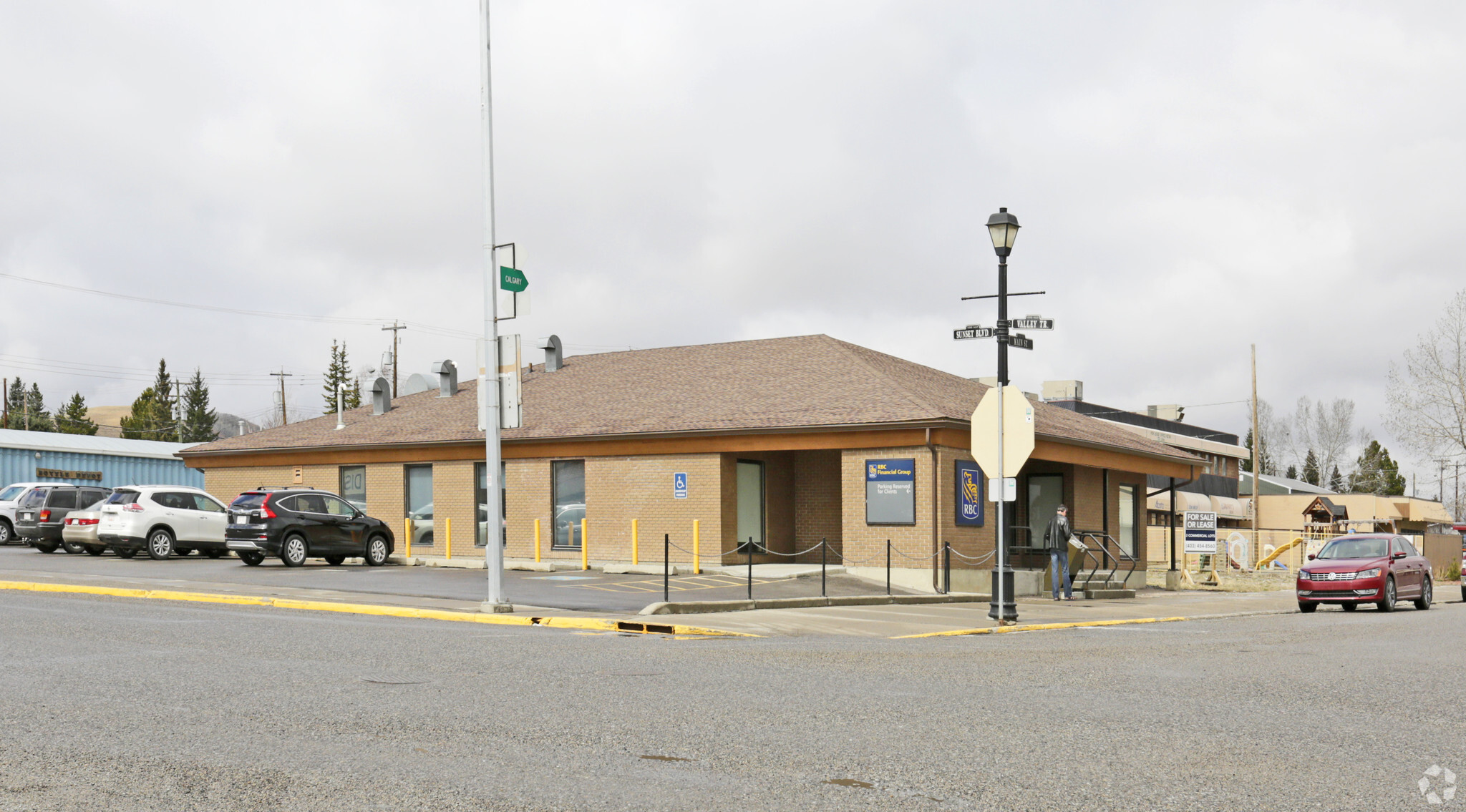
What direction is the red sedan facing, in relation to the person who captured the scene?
facing the viewer and to the left of the viewer

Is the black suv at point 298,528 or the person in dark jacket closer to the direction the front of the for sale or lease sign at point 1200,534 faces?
the person in dark jacket

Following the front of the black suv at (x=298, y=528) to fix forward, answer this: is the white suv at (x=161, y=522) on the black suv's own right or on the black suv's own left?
on the black suv's own left

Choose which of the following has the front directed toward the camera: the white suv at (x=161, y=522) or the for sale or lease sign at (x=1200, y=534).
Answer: the for sale or lease sign

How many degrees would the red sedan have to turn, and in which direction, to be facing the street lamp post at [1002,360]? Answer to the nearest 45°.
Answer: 0° — it already faces it

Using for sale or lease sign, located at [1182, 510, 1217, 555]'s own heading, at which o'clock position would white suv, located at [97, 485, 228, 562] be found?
The white suv is roughly at 2 o'clock from the for sale or lease sign.

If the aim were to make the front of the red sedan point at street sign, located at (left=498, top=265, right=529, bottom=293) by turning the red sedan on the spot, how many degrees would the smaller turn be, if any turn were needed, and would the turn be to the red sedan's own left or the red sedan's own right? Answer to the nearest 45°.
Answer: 0° — it already faces it

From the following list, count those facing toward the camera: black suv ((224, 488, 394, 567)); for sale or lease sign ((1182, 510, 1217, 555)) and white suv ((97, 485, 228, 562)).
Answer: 1

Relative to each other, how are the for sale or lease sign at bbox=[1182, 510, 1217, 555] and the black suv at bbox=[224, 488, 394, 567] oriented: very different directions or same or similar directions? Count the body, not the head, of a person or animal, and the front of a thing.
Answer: very different directions

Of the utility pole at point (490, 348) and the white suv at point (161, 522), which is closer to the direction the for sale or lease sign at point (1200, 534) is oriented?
the utility pole

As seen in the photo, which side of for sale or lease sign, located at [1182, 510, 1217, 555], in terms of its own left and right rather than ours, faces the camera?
front

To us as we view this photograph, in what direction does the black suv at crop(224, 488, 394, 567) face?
facing away from the viewer and to the right of the viewer
